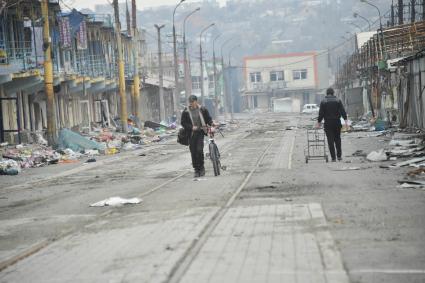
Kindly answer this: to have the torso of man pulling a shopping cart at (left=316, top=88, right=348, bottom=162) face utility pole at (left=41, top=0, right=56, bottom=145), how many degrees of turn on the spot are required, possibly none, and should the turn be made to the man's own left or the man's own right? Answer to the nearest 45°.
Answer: approximately 45° to the man's own left

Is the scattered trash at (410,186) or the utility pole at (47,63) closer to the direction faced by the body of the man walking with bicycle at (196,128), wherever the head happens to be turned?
the scattered trash

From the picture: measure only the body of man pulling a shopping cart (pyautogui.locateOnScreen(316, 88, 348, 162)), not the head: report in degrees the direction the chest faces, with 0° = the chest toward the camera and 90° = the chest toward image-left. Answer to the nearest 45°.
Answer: approximately 180°

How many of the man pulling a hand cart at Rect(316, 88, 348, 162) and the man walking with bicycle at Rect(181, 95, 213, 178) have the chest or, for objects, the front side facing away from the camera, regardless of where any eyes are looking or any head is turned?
1

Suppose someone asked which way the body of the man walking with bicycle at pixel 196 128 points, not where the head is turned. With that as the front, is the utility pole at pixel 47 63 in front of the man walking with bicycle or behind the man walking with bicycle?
behind

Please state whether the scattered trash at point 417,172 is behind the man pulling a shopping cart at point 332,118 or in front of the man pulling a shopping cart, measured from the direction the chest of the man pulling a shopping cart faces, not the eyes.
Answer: behind

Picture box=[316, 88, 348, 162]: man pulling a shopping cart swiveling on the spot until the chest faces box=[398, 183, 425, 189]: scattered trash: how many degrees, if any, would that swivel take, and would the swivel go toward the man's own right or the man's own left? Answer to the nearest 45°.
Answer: approximately 180°

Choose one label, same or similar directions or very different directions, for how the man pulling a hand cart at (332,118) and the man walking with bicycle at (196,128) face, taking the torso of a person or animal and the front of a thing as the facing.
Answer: very different directions

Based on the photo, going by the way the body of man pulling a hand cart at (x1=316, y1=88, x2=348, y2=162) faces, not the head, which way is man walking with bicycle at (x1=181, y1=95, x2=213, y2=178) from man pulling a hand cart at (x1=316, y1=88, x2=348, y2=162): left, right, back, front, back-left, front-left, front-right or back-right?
back-left
